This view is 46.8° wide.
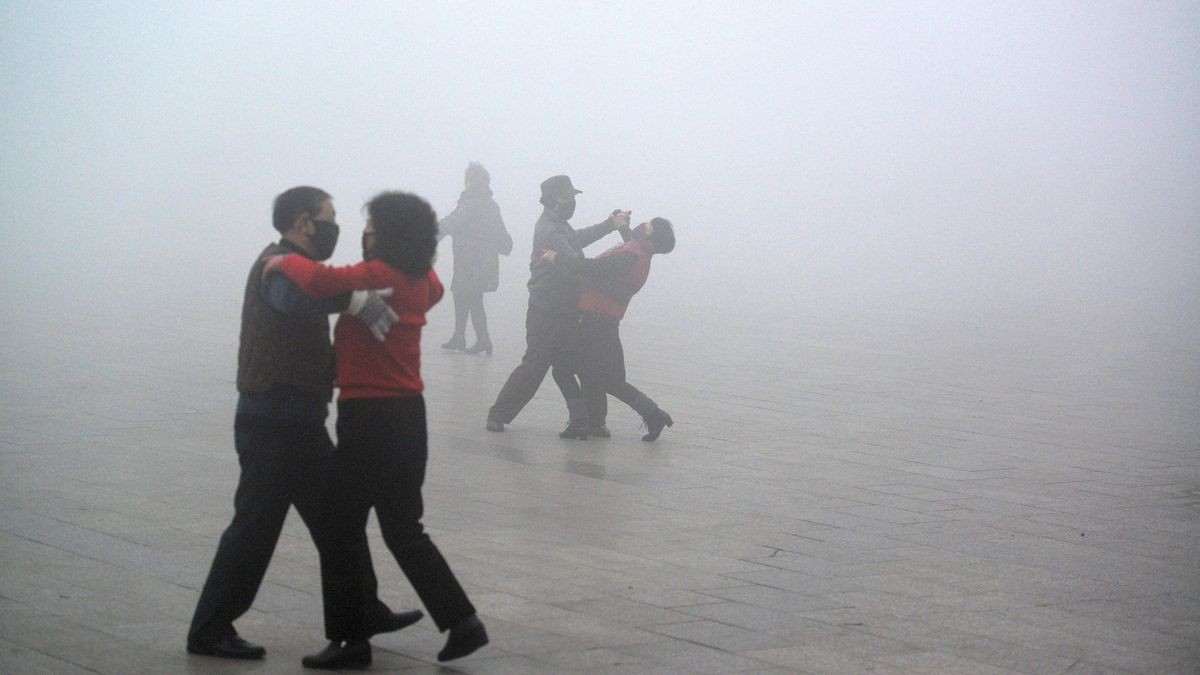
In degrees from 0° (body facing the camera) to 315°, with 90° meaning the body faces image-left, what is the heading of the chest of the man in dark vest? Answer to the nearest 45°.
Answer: approximately 270°

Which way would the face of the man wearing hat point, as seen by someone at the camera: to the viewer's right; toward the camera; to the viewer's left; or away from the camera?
to the viewer's right

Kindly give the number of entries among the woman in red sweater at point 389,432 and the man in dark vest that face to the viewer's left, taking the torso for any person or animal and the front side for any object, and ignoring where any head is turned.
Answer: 1

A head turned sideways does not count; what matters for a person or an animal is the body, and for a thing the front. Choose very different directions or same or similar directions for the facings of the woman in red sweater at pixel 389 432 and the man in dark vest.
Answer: very different directions

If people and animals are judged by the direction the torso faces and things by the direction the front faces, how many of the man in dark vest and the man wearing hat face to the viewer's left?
0

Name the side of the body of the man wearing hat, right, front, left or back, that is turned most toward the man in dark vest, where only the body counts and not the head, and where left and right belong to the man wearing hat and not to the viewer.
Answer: right

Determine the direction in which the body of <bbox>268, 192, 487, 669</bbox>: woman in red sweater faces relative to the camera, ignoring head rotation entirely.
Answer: to the viewer's left

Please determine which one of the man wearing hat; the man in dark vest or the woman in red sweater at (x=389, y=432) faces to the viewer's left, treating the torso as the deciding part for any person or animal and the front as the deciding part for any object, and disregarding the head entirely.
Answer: the woman in red sweater

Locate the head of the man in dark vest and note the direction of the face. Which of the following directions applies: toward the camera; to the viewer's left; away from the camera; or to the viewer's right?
to the viewer's right

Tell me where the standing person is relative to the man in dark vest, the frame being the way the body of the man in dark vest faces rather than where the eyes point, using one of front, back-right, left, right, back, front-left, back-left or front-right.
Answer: left

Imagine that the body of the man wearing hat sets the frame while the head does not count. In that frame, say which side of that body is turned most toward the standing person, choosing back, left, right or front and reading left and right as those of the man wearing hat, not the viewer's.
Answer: left

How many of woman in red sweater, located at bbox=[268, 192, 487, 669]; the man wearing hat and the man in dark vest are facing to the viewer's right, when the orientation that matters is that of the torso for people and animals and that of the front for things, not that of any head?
2

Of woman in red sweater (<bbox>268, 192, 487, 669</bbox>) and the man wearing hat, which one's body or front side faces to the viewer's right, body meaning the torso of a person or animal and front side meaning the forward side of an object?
the man wearing hat

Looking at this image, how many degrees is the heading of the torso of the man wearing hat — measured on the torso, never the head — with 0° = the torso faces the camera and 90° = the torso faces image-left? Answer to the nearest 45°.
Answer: approximately 270°

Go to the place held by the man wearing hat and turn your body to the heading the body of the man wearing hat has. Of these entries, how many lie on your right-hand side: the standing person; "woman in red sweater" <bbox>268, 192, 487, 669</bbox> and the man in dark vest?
2

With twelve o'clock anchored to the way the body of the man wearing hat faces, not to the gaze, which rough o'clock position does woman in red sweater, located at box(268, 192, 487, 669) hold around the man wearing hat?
The woman in red sweater is roughly at 3 o'clock from the man wearing hat.
